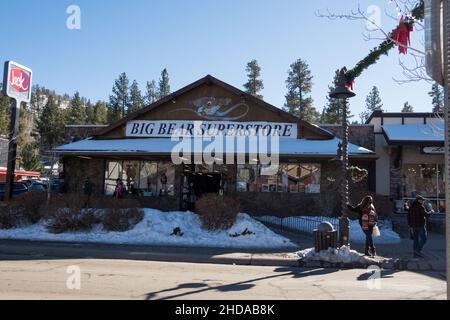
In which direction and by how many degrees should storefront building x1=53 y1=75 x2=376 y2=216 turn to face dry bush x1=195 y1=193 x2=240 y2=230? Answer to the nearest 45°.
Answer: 0° — it already faces it

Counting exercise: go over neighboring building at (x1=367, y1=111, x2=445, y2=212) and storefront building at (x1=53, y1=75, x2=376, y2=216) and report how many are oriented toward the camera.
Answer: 2

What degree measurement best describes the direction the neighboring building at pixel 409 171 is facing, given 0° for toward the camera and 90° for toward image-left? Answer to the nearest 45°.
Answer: approximately 0°

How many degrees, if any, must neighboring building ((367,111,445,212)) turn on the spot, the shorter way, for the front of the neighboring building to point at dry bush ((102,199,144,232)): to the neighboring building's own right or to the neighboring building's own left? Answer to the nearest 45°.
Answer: approximately 45° to the neighboring building's own right

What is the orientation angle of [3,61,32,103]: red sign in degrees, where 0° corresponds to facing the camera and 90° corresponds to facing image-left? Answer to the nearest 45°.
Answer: approximately 315°
